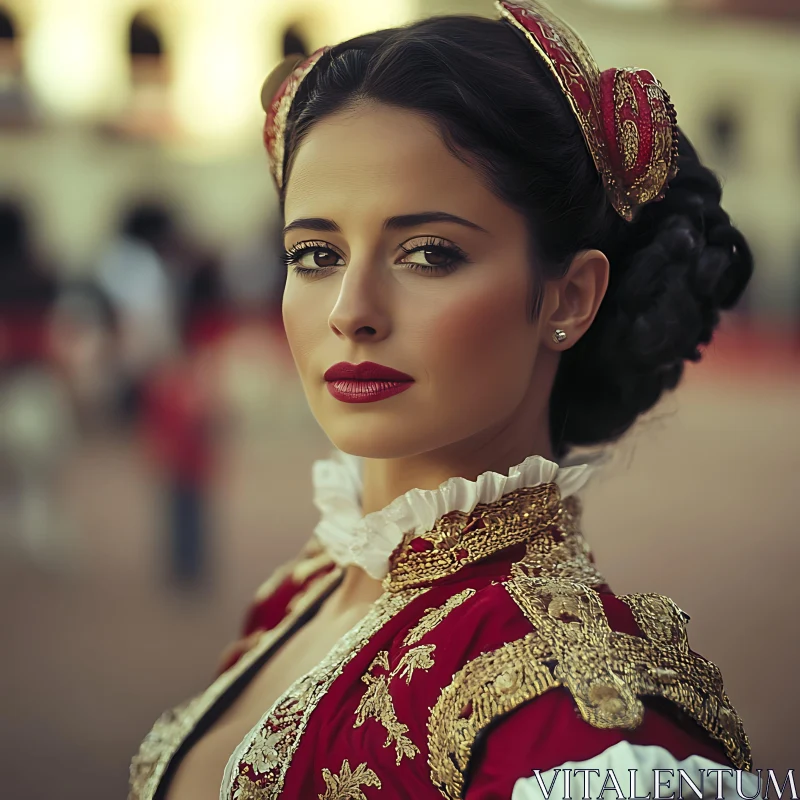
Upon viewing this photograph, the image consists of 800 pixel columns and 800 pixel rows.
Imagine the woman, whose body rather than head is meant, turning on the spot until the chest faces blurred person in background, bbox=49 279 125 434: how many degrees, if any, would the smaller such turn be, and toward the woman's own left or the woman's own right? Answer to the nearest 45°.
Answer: approximately 135° to the woman's own right

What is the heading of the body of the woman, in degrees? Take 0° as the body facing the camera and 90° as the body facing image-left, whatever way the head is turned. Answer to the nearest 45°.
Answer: approximately 45°

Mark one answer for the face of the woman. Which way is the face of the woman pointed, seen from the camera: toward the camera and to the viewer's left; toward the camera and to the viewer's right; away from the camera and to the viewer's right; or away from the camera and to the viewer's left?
toward the camera and to the viewer's left

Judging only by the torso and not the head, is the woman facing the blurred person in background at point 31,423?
no

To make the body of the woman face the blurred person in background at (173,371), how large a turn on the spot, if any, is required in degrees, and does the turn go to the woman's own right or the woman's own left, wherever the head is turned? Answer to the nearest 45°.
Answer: approximately 135° to the woman's own right

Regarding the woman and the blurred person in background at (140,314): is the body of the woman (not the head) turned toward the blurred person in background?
no

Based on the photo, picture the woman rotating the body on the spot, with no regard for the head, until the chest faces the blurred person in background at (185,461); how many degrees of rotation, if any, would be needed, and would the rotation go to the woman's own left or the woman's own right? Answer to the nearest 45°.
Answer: approximately 135° to the woman's own right
